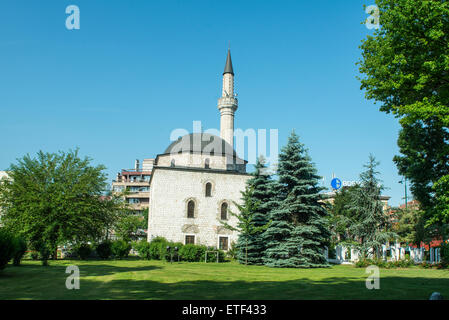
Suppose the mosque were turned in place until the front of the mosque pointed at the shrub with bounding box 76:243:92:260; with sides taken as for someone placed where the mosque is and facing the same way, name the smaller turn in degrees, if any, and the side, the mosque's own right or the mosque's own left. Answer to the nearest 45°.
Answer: approximately 135° to the mosque's own right

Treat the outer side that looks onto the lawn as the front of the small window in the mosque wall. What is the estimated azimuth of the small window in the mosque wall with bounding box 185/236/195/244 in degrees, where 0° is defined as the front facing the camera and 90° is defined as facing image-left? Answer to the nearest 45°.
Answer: approximately 0°
